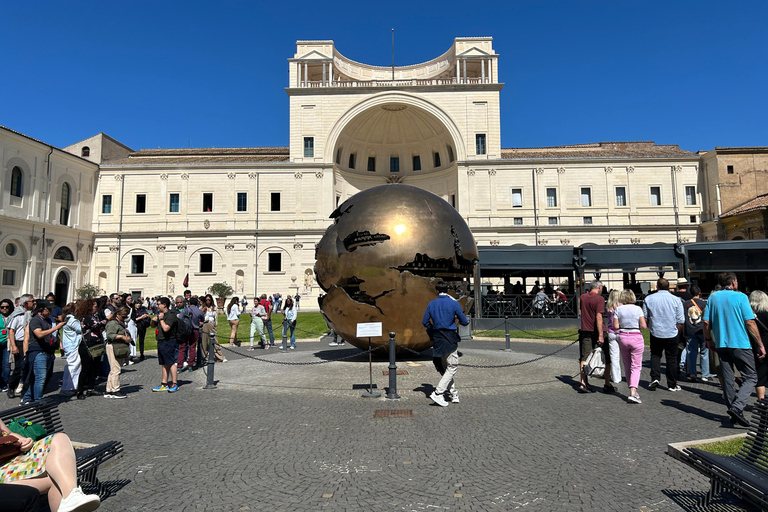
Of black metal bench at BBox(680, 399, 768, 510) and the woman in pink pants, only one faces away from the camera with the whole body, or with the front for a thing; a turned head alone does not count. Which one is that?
the woman in pink pants

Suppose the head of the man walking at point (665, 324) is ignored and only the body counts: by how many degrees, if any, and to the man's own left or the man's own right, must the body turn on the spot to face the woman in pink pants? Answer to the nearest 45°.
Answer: approximately 135° to the man's own left

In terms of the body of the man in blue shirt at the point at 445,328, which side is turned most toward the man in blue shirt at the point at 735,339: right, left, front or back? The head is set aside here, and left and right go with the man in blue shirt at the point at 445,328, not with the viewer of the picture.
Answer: right

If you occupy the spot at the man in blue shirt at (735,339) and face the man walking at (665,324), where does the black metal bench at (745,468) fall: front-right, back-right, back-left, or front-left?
back-left

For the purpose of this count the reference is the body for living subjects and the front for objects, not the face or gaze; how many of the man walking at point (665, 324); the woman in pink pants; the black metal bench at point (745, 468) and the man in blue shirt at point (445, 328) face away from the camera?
3

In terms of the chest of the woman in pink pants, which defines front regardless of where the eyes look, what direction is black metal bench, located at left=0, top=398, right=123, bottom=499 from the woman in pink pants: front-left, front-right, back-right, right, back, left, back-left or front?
back-left

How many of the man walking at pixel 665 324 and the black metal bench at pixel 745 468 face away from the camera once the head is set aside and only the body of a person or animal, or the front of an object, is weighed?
1

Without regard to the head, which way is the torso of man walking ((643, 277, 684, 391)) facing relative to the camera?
away from the camera

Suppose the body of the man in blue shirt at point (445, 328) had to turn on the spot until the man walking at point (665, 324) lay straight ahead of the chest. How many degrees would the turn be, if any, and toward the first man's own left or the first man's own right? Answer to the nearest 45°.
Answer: approximately 90° to the first man's own right

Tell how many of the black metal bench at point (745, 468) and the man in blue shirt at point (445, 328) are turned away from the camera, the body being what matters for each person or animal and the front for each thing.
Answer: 1

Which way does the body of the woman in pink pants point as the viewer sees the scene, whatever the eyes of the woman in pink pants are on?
away from the camera

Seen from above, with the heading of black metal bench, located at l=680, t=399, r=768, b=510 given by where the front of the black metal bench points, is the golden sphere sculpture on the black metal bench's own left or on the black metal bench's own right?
on the black metal bench's own right

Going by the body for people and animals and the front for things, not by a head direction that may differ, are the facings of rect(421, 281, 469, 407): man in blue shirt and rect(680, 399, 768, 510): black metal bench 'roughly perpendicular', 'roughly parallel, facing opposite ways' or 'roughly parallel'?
roughly perpendicular

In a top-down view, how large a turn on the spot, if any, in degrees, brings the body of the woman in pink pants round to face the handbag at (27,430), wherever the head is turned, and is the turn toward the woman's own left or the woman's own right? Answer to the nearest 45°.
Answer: approximately 135° to the woman's own left

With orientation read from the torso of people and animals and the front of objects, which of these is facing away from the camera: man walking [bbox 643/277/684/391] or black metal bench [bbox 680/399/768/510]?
the man walking

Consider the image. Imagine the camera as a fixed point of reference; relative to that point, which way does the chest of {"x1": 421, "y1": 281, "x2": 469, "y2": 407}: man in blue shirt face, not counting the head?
away from the camera

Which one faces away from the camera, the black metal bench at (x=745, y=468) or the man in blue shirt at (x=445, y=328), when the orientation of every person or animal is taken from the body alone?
the man in blue shirt
